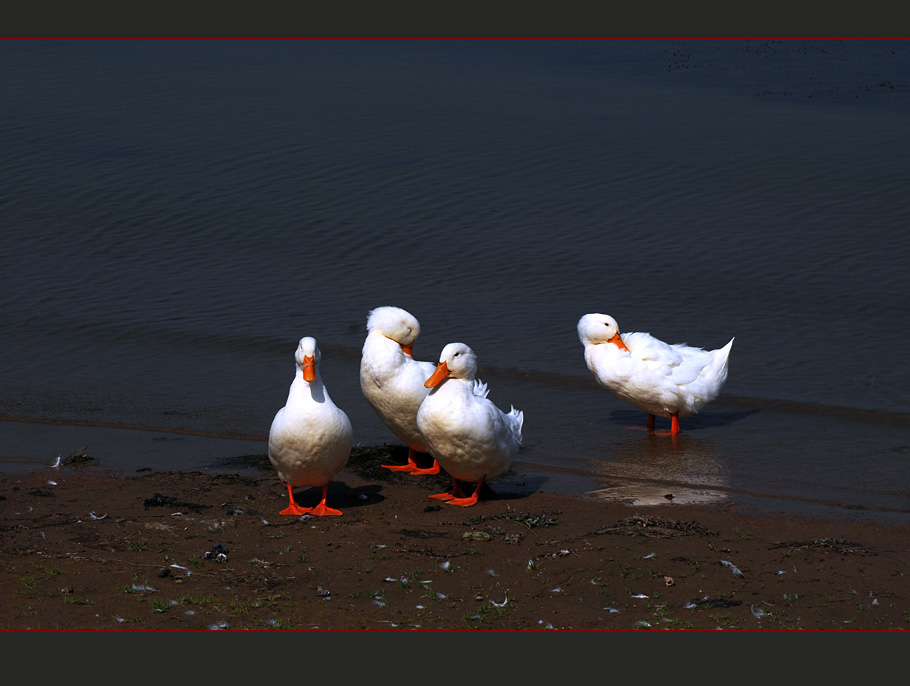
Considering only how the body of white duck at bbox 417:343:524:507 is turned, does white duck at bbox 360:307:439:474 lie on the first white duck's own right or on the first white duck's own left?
on the first white duck's own right

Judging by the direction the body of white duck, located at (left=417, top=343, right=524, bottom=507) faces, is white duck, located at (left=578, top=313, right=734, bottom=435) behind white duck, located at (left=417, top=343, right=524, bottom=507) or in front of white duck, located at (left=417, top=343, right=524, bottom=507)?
behind

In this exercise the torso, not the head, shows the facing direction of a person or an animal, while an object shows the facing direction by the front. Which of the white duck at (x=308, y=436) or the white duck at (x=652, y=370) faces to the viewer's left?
the white duck at (x=652, y=370)

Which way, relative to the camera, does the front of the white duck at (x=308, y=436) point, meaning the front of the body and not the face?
toward the camera

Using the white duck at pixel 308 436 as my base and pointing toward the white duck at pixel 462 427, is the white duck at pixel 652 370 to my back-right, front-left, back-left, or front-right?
front-left

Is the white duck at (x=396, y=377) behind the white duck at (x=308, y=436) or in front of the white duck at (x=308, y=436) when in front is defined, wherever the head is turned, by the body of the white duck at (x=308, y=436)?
behind

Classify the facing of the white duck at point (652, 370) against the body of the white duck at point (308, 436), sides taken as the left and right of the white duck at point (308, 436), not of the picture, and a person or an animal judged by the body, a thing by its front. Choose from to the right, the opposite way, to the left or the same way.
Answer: to the right

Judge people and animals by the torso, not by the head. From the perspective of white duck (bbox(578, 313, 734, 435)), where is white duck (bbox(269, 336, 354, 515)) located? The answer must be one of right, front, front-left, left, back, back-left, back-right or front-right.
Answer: front-left

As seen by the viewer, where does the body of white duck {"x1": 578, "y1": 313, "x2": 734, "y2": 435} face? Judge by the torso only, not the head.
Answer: to the viewer's left

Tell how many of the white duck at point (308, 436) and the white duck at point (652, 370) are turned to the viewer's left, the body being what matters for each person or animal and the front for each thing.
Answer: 1

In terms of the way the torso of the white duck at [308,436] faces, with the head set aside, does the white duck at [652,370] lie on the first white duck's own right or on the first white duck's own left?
on the first white duck's own left

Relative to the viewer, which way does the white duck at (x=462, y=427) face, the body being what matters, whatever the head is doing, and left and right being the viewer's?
facing the viewer and to the left of the viewer
